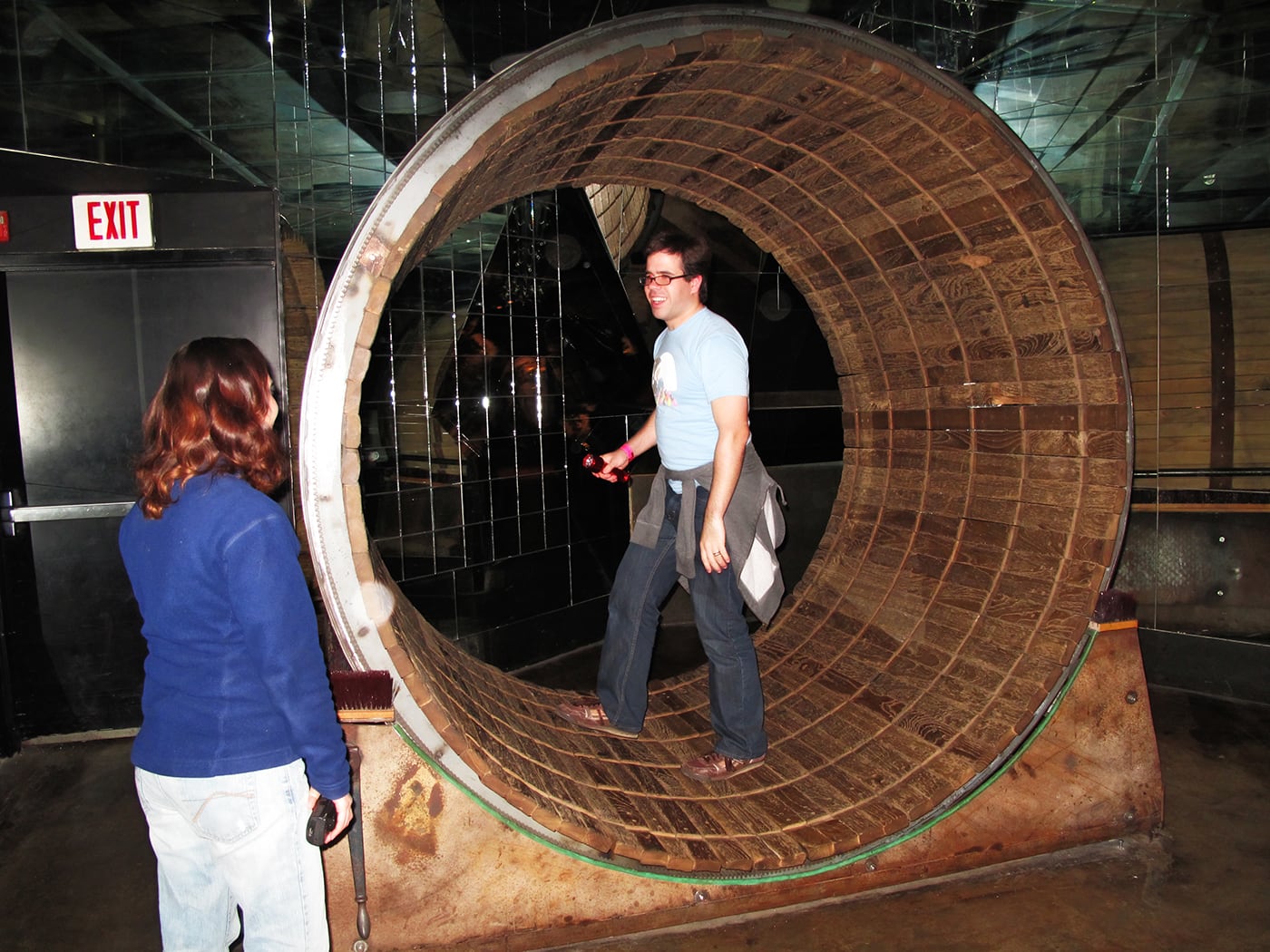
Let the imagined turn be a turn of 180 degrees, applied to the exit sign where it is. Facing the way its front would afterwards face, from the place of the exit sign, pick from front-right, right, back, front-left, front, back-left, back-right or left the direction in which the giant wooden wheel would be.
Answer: back-right

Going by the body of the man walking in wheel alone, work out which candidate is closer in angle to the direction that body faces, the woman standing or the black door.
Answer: the woman standing

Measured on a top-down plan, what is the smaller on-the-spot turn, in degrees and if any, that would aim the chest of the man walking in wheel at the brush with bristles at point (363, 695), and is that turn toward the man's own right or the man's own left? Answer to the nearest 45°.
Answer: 0° — they already face it

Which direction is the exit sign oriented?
toward the camera

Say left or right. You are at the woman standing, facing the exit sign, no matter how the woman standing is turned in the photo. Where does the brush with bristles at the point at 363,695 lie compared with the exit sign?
right

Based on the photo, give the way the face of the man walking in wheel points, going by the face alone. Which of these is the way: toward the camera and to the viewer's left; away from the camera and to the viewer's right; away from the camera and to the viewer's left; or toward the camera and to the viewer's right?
toward the camera and to the viewer's left

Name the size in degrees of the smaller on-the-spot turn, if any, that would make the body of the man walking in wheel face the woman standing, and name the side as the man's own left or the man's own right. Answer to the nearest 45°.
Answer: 0° — they already face them

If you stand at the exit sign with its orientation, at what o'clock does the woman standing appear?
The woman standing is roughly at 12 o'clock from the exit sign.

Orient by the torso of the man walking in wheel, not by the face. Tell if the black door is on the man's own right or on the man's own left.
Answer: on the man's own right

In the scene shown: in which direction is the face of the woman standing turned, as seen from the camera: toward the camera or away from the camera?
away from the camera

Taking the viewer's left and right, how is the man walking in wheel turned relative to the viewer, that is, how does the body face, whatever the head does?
facing the viewer and to the left of the viewer

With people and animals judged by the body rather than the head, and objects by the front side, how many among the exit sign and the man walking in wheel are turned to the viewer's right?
0

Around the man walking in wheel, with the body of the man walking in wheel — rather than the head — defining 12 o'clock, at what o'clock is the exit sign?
The exit sign is roughly at 2 o'clock from the man walking in wheel.
